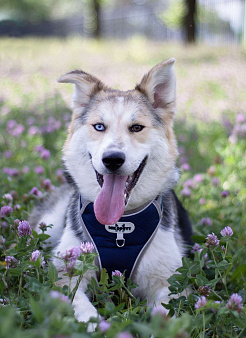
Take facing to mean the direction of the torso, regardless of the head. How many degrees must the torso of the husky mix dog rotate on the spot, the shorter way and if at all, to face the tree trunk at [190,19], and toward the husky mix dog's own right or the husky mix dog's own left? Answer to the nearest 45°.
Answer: approximately 180°

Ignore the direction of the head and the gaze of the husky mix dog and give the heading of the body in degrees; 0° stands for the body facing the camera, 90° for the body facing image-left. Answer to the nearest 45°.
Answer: approximately 0°

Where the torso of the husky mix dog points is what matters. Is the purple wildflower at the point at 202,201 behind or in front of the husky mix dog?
behind

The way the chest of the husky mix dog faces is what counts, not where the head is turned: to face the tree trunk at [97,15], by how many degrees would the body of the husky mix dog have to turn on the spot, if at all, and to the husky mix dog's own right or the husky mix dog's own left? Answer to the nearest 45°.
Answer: approximately 180°

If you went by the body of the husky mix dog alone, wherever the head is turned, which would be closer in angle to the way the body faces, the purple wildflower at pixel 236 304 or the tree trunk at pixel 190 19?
the purple wildflower

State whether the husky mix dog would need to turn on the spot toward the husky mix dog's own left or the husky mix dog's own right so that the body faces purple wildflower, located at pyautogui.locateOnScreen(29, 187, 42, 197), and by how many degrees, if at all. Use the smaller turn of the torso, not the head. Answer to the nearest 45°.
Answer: approximately 135° to the husky mix dog's own right

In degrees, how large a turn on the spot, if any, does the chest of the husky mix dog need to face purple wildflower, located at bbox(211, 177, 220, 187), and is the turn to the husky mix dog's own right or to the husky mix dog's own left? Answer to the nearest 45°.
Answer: approximately 135° to the husky mix dog's own left
